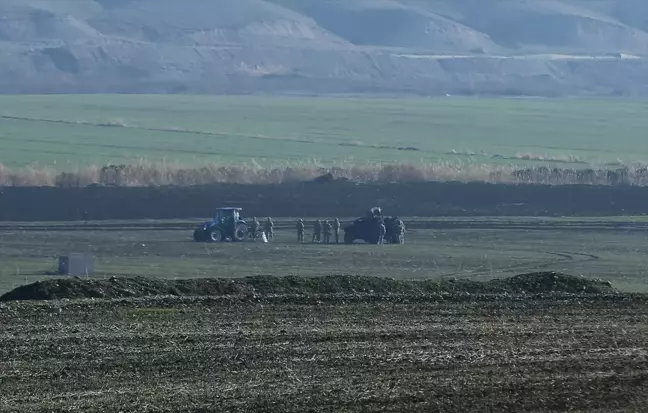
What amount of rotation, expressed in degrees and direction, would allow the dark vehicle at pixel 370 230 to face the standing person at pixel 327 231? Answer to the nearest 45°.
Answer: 0° — it already faces them

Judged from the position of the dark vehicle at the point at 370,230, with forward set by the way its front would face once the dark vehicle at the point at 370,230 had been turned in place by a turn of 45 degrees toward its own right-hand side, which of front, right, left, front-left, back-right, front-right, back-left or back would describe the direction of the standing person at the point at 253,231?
front-left

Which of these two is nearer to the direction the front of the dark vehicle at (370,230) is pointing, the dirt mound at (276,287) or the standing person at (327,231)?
the standing person

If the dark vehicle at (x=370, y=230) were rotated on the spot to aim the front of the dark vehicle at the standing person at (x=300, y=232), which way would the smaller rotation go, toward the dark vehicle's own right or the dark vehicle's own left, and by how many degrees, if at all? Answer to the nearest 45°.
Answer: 0° — it already faces them

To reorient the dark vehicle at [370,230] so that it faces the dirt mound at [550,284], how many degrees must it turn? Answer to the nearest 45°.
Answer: approximately 90° to its left

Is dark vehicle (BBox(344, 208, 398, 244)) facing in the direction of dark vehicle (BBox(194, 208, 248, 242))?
yes

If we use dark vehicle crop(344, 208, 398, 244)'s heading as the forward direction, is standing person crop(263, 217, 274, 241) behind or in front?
in front

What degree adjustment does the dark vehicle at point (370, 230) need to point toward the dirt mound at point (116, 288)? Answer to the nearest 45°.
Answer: approximately 90° to its left

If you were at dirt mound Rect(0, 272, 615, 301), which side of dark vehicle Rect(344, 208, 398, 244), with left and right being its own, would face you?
left

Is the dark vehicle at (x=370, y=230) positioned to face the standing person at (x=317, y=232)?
yes

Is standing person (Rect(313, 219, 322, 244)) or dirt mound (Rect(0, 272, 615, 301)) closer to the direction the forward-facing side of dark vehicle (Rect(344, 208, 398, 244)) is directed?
the standing person

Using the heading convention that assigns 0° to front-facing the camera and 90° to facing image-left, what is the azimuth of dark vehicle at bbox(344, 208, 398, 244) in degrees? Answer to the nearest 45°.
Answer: approximately 90°
